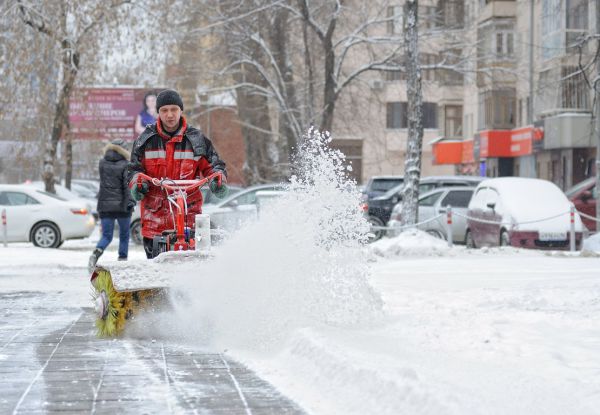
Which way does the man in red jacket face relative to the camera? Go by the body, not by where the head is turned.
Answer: toward the camera

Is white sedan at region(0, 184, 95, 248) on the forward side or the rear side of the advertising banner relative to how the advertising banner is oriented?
on the forward side

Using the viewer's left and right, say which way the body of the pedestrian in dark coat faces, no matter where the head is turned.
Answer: facing away from the viewer and to the right of the viewer

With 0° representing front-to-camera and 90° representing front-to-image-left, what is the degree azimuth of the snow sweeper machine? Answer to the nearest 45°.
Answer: approximately 0°

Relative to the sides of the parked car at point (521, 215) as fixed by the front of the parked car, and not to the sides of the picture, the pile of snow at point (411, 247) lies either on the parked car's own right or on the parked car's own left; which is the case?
on the parked car's own right

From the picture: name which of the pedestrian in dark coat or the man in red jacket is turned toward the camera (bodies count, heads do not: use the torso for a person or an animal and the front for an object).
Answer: the man in red jacket

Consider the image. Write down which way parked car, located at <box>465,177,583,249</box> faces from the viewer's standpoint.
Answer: facing the viewer and to the right of the viewer

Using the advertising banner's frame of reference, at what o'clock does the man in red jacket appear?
The man in red jacket is roughly at 12 o'clock from the advertising banner.

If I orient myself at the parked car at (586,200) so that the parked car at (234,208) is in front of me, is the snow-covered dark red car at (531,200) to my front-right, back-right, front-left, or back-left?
front-left

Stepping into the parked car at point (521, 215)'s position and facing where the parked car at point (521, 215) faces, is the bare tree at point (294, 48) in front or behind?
behind

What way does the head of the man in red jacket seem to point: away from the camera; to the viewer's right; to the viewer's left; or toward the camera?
toward the camera

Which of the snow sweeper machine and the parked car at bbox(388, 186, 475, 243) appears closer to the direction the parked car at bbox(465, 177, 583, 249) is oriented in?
the snow sweeper machine
